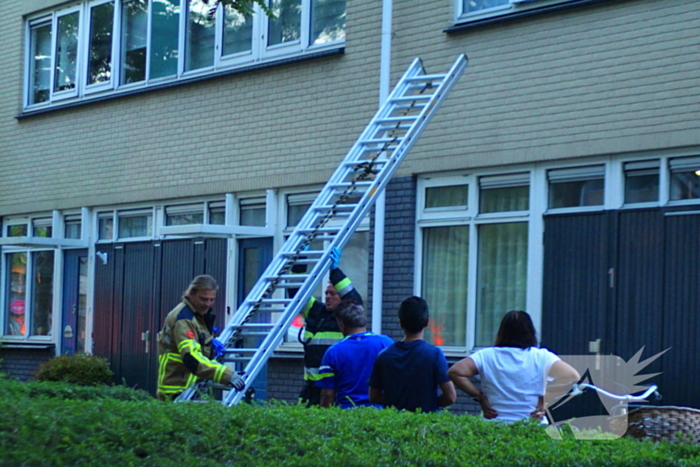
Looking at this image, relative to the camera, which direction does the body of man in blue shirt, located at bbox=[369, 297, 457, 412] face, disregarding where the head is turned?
away from the camera

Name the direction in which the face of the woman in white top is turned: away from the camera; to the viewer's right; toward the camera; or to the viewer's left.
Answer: away from the camera

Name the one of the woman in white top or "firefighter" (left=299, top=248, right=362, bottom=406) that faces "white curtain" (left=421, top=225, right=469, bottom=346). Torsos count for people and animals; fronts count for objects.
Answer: the woman in white top

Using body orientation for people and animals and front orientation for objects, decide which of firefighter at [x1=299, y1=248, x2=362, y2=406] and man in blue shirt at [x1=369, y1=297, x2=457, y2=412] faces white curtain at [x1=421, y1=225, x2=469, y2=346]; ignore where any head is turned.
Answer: the man in blue shirt

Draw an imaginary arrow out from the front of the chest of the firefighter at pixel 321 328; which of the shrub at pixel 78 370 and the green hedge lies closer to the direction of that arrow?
the green hedge

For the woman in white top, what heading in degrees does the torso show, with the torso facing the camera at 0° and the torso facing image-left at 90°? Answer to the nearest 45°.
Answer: approximately 180°

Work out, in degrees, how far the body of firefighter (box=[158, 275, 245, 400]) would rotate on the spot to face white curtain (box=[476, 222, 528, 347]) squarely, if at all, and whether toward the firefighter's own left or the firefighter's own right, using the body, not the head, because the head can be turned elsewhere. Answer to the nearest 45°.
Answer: approximately 45° to the firefighter's own left

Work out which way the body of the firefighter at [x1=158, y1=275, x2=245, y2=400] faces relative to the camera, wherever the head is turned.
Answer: to the viewer's right

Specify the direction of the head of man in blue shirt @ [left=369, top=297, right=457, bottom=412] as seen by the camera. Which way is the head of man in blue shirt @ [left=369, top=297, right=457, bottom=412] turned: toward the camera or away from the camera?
away from the camera

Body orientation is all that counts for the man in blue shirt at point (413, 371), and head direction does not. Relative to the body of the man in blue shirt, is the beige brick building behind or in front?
in front

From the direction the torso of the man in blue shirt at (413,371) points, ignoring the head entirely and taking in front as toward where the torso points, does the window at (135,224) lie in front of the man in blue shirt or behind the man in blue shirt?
in front

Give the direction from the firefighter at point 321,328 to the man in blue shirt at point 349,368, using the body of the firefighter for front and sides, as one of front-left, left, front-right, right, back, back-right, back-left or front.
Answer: front-left
